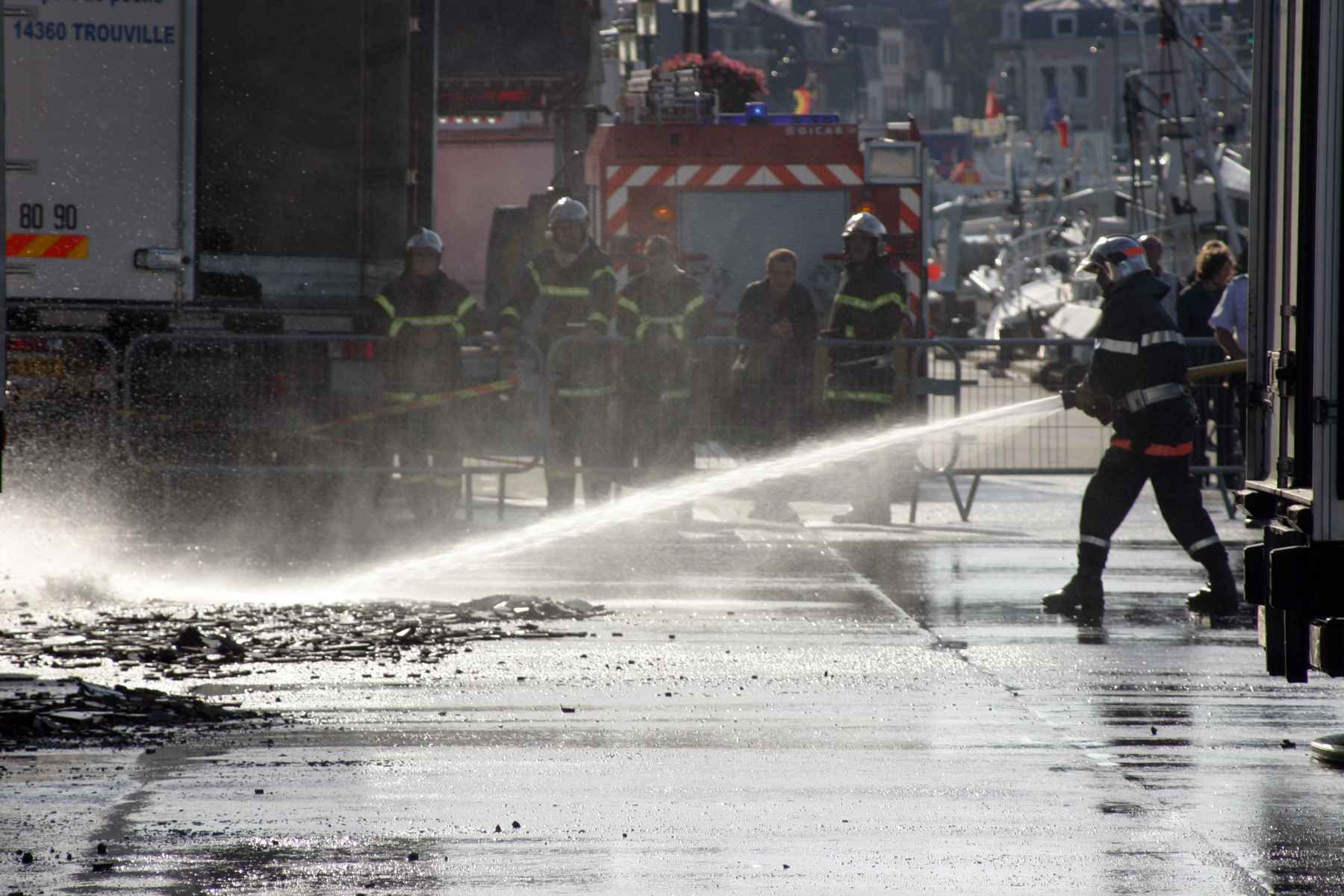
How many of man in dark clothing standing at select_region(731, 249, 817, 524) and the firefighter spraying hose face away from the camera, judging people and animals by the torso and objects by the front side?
0

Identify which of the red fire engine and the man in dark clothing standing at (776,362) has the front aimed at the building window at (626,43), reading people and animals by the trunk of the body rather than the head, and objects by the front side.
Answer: the red fire engine

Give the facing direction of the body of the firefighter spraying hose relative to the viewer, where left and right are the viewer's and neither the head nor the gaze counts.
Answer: facing to the left of the viewer

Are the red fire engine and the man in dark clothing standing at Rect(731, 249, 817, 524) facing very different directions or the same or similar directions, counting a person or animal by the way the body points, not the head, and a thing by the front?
very different directions

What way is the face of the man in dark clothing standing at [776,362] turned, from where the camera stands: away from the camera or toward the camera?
toward the camera

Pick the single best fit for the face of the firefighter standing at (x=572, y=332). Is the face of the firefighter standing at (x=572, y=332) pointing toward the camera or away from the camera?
toward the camera

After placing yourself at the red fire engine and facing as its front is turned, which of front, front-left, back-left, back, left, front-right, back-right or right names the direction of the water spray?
back

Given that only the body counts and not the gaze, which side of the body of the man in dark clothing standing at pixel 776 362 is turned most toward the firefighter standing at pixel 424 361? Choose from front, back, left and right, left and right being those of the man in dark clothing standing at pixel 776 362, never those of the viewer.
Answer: right

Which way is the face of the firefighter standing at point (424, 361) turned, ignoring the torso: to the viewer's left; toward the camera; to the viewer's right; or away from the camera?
toward the camera

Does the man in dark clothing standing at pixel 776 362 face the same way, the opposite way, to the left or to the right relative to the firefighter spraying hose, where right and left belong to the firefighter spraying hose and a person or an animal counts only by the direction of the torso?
to the left

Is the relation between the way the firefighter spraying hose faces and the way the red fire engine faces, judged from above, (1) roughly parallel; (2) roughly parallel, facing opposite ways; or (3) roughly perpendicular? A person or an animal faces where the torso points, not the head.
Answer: roughly perpendicular

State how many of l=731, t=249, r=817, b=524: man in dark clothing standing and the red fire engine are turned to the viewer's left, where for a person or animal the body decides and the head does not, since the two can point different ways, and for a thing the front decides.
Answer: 0

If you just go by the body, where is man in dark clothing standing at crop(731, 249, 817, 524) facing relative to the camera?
toward the camera

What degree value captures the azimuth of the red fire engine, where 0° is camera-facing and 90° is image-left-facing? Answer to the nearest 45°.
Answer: approximately 180°

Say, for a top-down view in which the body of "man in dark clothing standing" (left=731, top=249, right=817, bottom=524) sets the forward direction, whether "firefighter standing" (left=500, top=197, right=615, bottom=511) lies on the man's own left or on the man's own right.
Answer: on the man's own right

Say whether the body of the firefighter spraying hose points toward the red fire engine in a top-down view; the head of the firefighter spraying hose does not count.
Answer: no

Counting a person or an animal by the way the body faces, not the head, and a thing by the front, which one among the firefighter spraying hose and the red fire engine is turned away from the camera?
the red fire engine

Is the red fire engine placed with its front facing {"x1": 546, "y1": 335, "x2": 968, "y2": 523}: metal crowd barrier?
no
